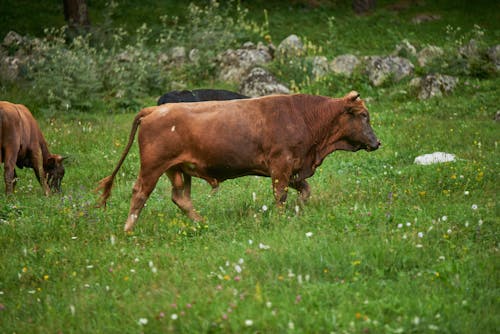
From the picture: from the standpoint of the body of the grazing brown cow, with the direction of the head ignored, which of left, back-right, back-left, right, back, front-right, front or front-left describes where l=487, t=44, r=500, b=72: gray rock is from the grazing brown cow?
front

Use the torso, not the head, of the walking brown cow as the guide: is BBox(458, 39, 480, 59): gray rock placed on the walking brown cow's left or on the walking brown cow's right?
on the walking brown cow's left

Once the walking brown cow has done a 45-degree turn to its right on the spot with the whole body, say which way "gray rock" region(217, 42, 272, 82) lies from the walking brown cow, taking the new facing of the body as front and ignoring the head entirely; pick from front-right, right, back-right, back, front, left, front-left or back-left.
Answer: back-left

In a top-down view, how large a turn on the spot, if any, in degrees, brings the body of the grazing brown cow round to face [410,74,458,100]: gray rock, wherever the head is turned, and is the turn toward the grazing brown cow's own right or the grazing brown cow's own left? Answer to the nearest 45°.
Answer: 0° — it already faces it

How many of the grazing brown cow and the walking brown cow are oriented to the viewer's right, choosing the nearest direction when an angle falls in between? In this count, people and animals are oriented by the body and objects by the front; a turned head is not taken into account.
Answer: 2

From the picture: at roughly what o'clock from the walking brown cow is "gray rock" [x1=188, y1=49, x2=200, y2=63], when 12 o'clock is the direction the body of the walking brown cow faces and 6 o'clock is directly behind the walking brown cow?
The gray rock is roughly at 9 o'clock from the walking brown cow.

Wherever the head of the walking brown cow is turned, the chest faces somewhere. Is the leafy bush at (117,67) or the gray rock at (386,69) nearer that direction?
the gray rock

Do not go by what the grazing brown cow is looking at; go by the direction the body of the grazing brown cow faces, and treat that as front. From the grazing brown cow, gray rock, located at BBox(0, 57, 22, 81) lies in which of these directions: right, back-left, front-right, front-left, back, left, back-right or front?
left

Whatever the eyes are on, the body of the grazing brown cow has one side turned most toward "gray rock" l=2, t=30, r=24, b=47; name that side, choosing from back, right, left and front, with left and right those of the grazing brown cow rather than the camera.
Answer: left

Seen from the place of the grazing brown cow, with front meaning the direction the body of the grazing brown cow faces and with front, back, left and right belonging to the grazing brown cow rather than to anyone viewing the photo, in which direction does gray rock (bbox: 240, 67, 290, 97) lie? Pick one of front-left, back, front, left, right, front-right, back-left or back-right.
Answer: front-left

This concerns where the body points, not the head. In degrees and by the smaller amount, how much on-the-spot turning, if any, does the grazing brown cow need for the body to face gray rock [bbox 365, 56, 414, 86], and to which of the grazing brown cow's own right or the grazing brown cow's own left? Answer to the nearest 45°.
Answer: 0° — it already faces it

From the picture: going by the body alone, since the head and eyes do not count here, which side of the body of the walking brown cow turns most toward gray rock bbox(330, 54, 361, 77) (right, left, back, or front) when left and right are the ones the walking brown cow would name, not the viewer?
left

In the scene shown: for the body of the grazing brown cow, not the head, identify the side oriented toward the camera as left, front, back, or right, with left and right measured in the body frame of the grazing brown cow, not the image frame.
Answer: right

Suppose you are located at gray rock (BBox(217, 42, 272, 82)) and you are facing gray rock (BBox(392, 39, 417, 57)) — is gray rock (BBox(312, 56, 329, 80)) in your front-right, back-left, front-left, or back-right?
front-right

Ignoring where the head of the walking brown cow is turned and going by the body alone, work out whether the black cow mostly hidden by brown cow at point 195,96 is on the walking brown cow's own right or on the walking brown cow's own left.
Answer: on the walking brown cow's own left

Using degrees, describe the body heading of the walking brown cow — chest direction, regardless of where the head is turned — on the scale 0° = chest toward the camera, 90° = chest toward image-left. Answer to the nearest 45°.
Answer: approximately 270°

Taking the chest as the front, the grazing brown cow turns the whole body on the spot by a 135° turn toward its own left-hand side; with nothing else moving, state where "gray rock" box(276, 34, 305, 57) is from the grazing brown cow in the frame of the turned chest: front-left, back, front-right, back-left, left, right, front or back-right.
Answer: right

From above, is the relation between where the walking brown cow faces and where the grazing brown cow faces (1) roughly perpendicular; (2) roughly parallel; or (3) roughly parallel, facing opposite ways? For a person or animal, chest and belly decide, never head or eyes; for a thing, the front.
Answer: roughly parallel
